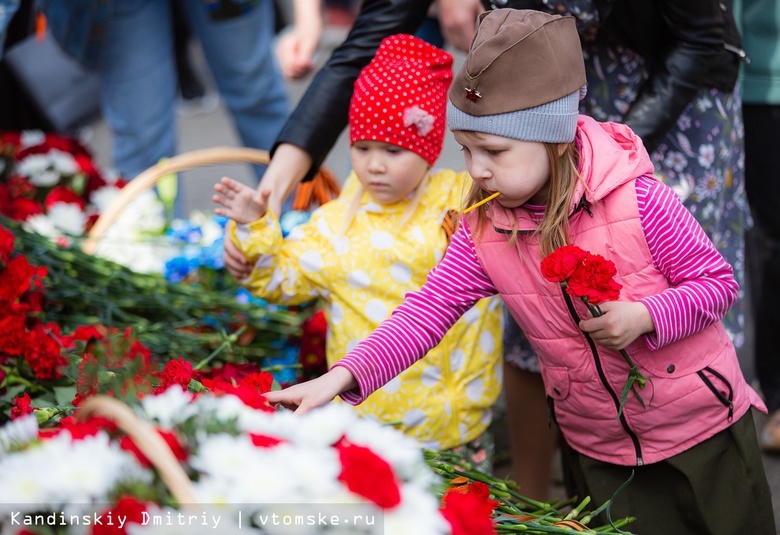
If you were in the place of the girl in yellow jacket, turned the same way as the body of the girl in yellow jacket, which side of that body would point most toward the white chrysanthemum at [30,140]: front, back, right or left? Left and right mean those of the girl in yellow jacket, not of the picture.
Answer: right

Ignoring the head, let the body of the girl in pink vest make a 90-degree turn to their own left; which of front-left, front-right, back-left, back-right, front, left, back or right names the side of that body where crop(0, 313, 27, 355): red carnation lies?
back-right

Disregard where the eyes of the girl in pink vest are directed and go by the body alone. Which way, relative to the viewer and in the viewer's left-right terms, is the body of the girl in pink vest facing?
facing the viewer and to the left of the viewer

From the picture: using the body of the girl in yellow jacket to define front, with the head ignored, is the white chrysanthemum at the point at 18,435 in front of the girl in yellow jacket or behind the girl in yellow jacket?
in front

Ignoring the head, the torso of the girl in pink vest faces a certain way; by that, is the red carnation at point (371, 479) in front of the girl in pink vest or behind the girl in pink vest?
in front

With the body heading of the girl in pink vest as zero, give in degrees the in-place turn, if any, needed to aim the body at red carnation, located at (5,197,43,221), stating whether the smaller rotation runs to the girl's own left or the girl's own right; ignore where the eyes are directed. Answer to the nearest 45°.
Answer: approximately 90° to the girl's own right

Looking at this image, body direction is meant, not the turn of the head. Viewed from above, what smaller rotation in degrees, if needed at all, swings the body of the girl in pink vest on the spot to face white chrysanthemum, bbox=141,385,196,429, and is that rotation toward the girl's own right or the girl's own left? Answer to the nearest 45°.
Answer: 0° — they already face it

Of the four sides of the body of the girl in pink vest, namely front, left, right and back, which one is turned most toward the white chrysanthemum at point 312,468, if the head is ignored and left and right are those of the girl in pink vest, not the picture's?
front

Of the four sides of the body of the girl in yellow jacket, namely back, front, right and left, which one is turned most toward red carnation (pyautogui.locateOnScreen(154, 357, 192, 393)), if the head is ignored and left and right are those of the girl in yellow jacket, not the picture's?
front

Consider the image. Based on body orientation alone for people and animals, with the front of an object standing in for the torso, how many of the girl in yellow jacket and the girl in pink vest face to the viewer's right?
0

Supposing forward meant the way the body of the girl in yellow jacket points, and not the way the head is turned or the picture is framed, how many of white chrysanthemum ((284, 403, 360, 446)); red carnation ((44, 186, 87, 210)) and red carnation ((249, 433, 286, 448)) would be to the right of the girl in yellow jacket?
1

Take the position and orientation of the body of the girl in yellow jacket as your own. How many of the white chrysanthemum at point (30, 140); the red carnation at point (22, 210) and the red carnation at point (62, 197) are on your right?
3

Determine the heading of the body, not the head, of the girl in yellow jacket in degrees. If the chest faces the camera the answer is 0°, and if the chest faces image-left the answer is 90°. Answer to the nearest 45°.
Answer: approximately 45°

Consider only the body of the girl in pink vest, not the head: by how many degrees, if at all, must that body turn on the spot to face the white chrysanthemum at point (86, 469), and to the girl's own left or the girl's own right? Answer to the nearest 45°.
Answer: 0° — they already face it

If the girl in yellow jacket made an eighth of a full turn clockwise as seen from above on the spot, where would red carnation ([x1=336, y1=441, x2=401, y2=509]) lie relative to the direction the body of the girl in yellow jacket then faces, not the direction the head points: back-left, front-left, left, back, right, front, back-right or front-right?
left

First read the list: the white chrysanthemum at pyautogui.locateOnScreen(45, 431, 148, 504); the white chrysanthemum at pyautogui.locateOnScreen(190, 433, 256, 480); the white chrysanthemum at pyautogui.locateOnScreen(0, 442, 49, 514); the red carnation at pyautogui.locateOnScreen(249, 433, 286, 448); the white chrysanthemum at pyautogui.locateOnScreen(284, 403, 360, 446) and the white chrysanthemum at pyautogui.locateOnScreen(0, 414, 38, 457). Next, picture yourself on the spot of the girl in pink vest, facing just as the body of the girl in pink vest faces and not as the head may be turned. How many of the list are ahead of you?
6
